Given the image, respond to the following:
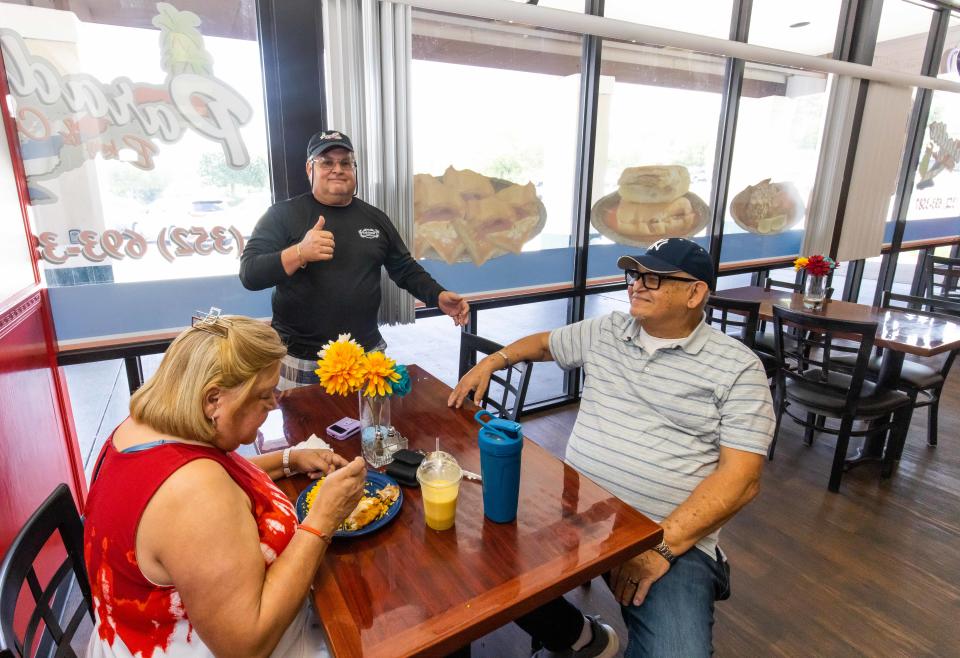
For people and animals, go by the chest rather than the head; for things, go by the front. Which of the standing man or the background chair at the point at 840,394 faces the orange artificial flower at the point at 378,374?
the standing man

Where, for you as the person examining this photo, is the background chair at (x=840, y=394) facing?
facing away from the viewer and to the right of the viewer

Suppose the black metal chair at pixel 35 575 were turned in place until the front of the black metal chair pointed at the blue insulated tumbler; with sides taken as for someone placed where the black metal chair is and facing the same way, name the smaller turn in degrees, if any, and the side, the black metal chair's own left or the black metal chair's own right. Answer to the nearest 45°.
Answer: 0° — it already faces it

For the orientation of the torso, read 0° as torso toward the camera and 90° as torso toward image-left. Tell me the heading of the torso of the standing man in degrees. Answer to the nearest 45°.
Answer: approximately 0°

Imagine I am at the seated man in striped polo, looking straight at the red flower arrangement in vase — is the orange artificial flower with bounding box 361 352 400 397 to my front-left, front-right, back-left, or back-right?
back-left

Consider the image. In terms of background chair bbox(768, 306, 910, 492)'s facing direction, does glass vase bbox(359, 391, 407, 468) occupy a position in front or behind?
behind

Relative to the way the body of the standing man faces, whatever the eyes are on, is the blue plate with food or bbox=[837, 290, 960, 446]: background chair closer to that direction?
the blue plate with food

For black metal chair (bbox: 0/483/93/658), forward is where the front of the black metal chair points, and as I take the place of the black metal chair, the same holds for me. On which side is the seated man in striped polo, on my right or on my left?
on my right

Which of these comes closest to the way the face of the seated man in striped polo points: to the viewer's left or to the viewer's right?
to the viewer's left

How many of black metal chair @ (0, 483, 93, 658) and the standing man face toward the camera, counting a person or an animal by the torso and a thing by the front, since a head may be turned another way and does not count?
1
